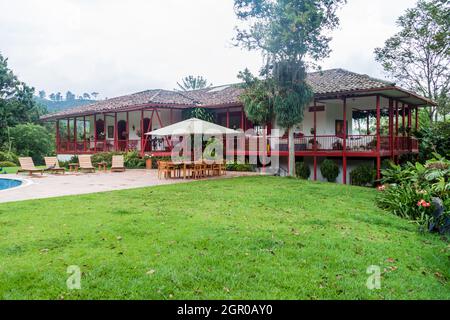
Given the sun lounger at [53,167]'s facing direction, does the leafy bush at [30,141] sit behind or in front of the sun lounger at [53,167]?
behind

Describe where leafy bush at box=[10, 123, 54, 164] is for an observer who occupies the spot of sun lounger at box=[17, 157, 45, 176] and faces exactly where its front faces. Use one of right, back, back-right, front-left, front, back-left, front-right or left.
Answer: back-left

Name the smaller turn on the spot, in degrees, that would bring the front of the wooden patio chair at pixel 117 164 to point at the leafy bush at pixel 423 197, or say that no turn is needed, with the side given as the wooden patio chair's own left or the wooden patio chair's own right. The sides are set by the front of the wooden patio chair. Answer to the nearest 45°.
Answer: approximately 45° to the wooden patio chair's own left

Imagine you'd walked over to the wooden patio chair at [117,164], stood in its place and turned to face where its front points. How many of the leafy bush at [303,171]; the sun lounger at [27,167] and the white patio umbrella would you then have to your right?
1

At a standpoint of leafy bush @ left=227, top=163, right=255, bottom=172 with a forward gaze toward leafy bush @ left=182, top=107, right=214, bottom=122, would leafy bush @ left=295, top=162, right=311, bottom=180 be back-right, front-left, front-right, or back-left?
back-right

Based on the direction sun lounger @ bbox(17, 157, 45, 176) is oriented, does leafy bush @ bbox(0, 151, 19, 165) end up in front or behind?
behind
